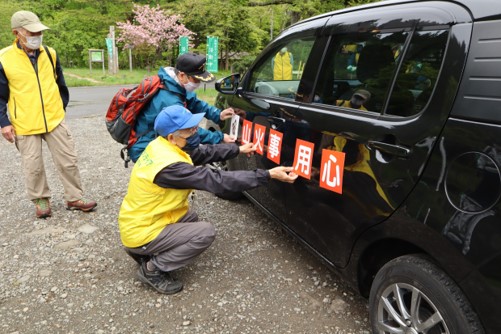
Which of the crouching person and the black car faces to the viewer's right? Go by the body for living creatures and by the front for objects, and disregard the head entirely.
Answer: the crouching person

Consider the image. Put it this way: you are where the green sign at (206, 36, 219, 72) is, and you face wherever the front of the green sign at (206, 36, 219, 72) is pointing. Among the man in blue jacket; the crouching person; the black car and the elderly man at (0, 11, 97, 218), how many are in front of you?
4

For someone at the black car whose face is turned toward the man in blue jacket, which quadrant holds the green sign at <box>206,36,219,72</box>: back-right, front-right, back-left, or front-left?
front-right

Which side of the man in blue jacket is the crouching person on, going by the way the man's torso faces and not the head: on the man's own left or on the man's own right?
on the man's own right

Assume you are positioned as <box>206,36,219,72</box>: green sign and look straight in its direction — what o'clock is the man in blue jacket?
The man in blue jacket is roughly at 12 o'clock from the green sign.

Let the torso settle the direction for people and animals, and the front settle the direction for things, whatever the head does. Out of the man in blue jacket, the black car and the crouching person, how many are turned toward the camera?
0

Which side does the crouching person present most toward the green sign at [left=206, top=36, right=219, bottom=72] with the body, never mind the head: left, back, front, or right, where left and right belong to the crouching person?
left

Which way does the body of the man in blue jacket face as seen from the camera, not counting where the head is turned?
to the viewer's right

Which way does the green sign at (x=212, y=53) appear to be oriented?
toward the camera

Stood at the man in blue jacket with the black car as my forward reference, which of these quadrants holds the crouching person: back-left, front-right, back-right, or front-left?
front-right

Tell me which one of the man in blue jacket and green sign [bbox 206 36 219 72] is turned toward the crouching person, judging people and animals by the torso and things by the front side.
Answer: the green sign

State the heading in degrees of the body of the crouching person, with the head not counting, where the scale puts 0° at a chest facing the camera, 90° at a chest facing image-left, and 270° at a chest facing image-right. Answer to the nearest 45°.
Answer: approximately 270°

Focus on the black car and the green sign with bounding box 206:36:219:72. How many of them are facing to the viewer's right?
0

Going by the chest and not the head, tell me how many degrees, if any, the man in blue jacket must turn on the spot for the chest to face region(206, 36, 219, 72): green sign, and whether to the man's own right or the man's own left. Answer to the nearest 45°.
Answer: approximately 90° to the man's own left

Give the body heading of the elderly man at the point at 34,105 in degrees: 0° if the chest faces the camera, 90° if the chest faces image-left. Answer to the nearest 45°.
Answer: approximately 315°

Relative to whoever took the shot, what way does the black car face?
facing away from the viewer and to the left of the viewer

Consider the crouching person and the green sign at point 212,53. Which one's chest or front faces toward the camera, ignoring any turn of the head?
the green sign
